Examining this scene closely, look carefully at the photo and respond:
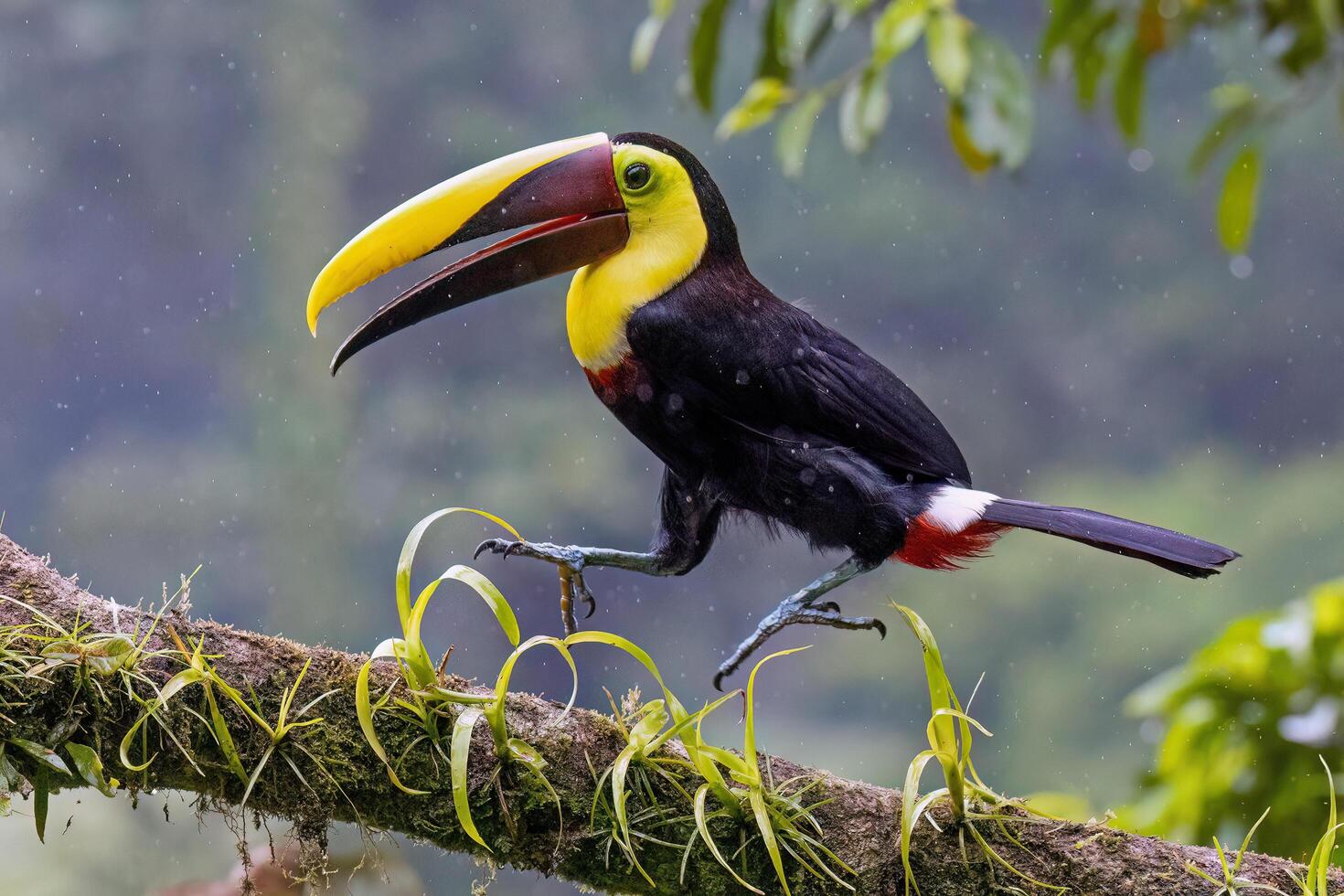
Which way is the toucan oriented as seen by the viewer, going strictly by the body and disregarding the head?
to the viewer's left
